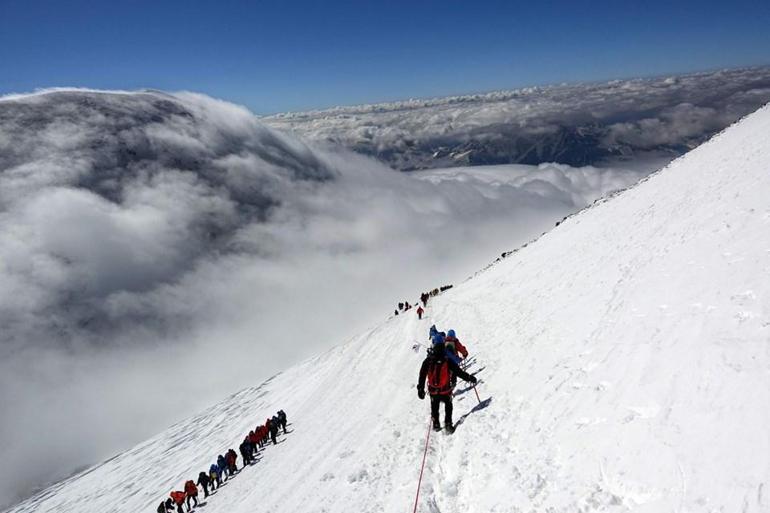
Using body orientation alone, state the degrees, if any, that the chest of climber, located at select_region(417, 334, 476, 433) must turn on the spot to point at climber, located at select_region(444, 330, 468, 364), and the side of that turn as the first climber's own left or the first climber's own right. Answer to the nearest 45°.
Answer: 0° — they already face them

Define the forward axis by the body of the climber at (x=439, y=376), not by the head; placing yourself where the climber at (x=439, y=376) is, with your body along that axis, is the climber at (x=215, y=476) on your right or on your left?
on your left

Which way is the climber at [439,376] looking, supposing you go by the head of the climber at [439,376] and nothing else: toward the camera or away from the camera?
away from the camera

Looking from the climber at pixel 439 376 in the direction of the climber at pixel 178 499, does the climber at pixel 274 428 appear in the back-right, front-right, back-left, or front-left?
front-right

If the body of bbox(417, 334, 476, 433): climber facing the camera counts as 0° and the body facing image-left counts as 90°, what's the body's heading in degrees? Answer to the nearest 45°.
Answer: approximately 180°
